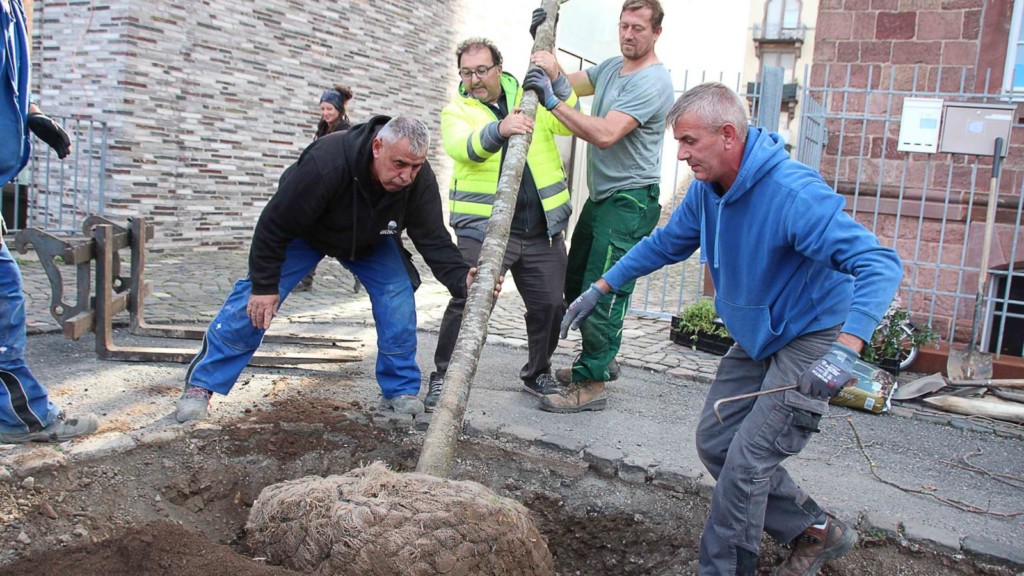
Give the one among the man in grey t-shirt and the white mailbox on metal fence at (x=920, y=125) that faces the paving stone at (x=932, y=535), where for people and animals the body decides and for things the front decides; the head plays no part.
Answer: the white mailbox on metal fence

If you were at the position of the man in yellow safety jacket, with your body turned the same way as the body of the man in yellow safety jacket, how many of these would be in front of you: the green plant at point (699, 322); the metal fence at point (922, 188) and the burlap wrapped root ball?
1

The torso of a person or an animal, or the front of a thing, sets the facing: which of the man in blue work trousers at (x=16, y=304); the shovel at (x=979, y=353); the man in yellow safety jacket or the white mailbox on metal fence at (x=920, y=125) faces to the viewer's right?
the man in blue work trousers

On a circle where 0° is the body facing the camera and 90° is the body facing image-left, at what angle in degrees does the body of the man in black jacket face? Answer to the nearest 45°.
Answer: approximately 315°

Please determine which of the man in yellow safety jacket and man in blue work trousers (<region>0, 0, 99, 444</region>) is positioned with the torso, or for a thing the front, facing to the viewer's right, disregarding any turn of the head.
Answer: the man in blue work trousers

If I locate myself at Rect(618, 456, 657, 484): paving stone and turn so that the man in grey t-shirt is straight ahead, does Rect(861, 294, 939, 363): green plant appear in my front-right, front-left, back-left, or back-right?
front-right

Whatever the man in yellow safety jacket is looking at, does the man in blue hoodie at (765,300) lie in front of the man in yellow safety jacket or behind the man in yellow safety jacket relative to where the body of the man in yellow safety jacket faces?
in front

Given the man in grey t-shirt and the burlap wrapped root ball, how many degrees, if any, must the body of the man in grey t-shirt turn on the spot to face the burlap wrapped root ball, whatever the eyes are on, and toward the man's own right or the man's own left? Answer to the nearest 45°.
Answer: approximately 45° to the man's own left

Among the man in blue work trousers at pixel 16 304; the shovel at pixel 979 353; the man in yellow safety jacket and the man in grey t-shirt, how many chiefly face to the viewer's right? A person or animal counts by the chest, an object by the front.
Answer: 1

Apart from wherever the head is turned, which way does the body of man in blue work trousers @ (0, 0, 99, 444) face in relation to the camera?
to the viewer's right

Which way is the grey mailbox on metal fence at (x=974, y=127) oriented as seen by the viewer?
toward the camera

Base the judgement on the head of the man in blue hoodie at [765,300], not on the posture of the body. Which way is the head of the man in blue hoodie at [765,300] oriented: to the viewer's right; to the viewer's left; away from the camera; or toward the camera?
to the viewer's left

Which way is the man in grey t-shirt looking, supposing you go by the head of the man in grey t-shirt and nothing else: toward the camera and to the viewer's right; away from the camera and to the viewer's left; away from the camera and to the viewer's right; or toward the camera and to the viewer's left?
toward the camera and to the viewer's left

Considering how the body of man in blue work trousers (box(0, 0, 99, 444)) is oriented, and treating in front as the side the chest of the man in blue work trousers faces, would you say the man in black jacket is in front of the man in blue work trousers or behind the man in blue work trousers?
in front
